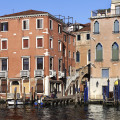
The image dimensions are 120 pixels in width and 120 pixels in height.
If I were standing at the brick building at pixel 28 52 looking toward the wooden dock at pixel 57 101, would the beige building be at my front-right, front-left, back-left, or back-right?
front-left

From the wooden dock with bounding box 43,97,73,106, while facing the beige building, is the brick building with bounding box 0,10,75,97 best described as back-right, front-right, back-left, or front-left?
back-left

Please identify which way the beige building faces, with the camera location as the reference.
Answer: facing the viewer

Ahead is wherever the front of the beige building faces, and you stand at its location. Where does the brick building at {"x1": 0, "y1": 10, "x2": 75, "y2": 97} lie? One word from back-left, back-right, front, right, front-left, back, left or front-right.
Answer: right
